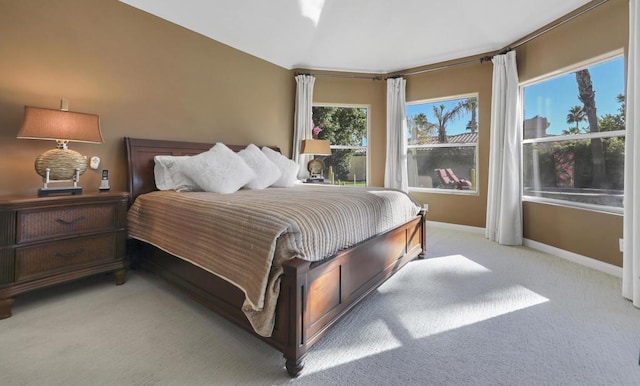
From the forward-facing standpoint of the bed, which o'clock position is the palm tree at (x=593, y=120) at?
The palm tree is roughly at 10 o'clock from the bed.

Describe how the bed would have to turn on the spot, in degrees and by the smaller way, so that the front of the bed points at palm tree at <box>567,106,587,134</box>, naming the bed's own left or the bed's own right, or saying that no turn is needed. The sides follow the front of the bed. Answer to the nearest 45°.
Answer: approximately 45° to the bed's own left

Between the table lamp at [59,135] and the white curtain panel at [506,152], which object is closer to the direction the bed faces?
the white curtain panel

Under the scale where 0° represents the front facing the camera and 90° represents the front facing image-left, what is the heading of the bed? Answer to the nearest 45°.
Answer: approximately 315°

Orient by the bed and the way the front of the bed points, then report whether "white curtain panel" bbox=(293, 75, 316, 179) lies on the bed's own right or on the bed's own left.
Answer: on the bed's own left

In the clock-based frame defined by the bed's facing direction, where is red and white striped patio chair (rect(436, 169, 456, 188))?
The red and white striped patio chair is roughly at 9 o'clock from the bed.

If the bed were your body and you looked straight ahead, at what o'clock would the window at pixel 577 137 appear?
The window is roughly at 10 o'clock from the bed.

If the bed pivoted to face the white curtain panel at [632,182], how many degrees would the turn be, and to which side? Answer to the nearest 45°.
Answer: approximately 45° to its left

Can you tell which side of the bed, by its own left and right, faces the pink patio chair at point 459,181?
left

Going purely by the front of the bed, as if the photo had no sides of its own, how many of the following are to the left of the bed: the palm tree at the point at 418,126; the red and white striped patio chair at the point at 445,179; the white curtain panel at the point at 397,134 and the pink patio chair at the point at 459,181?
4

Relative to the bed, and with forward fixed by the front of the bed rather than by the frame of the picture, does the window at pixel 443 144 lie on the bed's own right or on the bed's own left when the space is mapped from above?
on the bed's own left

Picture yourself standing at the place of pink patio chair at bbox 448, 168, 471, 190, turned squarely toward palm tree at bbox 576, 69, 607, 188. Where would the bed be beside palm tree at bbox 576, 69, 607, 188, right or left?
right

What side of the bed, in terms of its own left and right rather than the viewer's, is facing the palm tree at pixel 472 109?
left

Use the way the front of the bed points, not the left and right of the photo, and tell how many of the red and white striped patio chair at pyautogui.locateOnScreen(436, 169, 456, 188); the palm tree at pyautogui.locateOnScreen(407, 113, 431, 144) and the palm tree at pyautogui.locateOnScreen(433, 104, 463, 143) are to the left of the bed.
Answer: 3

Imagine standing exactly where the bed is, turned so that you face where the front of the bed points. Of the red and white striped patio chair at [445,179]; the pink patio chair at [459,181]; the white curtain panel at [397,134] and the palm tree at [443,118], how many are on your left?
4

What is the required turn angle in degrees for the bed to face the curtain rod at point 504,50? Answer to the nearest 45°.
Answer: approximately 90° to its left
